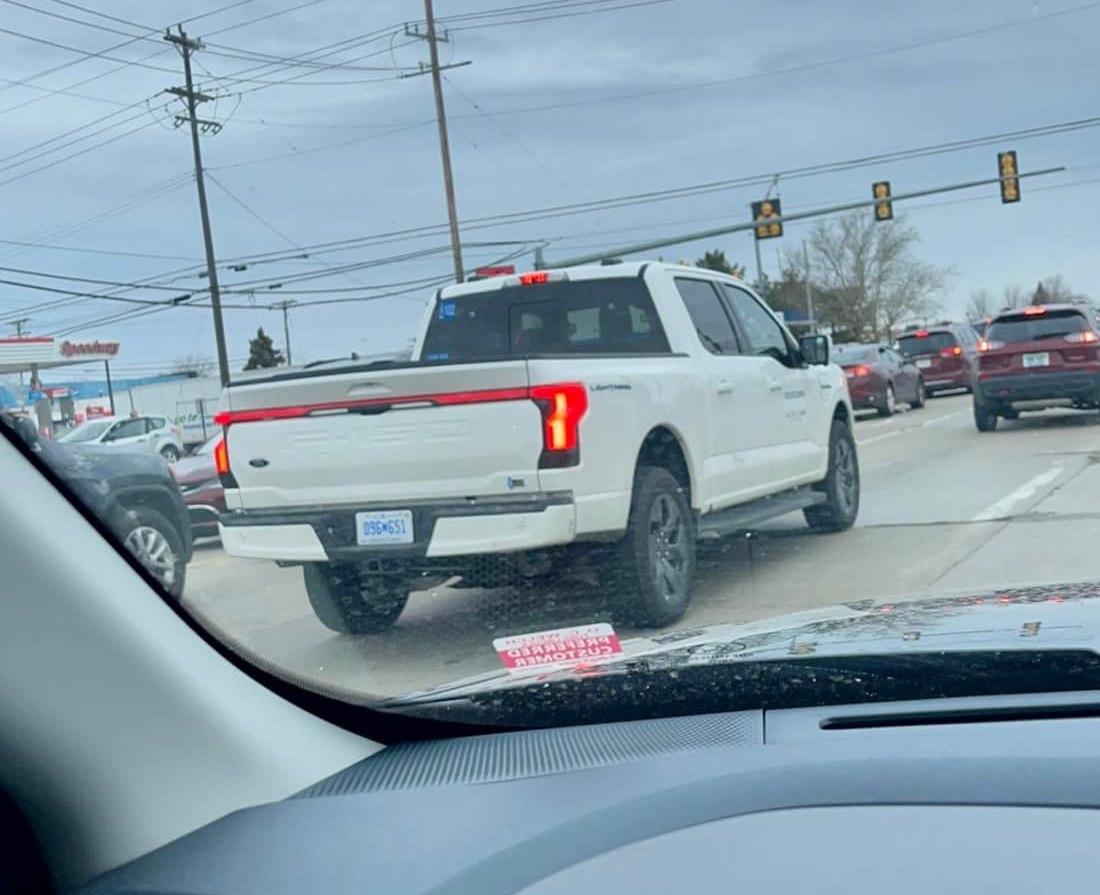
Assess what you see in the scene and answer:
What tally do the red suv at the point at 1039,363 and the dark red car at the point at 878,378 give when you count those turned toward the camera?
0

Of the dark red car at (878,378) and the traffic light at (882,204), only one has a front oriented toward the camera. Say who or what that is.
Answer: the traffic light

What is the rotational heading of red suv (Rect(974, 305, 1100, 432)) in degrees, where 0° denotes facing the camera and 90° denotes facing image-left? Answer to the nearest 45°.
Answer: approximately 180°

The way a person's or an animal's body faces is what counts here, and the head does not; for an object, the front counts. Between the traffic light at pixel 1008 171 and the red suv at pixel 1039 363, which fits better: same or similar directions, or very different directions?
very different directions

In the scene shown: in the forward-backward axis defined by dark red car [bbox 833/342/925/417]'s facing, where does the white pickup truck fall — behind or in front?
behind

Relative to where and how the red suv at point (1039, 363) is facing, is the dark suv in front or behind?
behind

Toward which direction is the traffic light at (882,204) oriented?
toward the camera

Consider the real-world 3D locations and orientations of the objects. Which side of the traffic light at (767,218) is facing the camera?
front

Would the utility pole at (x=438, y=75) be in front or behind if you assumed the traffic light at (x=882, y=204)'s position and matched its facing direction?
in front

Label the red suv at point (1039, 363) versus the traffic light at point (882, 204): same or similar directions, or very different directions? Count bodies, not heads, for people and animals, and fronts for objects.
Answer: very different directions

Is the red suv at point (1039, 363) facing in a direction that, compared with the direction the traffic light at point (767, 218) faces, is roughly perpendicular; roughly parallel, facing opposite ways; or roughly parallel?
roughly parallel, facing opposite ways
